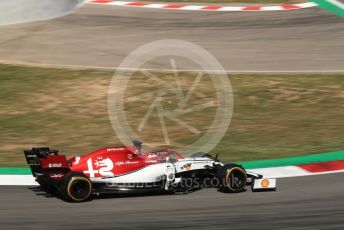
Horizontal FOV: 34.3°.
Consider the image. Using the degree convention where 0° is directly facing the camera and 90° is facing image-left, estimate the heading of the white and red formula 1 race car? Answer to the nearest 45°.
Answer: approximately 270°
